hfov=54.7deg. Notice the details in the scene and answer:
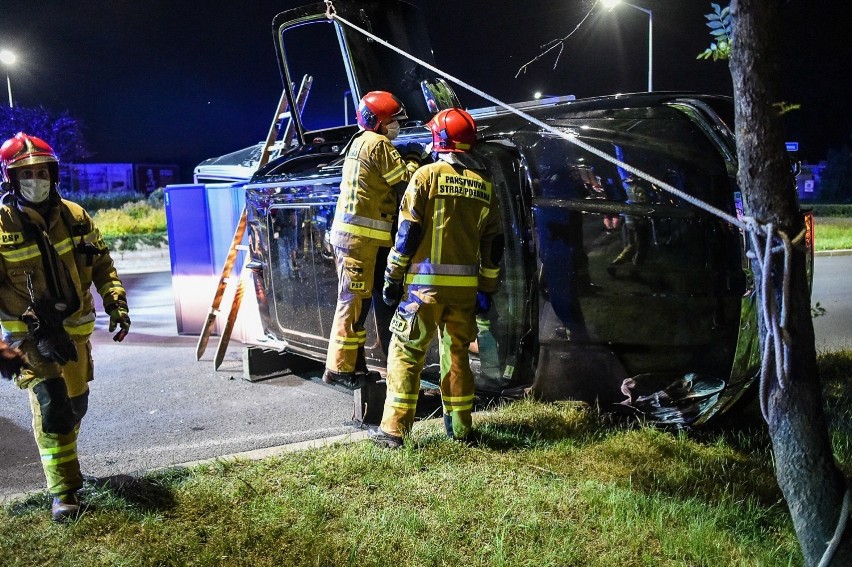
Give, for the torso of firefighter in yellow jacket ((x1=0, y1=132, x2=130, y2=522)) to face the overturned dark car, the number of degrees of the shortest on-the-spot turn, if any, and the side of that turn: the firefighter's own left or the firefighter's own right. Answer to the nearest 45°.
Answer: approximately 90° to the firefighter's own left

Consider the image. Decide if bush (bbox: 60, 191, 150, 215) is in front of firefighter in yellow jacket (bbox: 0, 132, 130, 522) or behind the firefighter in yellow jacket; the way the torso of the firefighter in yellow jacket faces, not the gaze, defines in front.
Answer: behind

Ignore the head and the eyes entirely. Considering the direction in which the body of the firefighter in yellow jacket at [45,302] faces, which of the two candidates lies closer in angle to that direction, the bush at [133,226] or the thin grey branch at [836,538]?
the thin grey branch

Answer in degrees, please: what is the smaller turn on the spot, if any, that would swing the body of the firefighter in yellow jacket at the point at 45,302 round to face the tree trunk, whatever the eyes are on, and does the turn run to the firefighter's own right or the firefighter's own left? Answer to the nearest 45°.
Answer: approximately 45° to the firefighter's own left

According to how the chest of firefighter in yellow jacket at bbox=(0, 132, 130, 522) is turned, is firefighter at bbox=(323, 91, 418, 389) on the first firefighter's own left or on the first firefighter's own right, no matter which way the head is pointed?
on the first firefighter's own left

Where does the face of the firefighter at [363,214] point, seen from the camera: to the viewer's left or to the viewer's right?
to the viewer's right

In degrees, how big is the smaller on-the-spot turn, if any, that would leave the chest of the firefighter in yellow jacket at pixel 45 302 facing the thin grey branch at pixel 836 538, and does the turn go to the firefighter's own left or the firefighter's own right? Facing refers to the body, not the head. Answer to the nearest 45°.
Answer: approximately 45° to the firefighter's own left

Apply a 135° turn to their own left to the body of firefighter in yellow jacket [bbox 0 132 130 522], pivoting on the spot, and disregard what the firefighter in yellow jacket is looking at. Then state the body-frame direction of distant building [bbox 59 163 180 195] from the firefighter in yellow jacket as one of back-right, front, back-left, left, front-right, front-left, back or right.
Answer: front-left

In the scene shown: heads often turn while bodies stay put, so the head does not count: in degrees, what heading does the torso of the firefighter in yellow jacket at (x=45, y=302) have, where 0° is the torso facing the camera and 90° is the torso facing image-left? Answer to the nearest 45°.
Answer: approximately 0°

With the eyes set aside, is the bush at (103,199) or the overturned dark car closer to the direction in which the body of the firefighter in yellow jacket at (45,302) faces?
the overturned dark car

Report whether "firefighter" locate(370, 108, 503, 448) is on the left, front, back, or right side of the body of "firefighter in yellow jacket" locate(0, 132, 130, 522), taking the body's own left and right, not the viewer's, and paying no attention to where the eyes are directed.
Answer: left

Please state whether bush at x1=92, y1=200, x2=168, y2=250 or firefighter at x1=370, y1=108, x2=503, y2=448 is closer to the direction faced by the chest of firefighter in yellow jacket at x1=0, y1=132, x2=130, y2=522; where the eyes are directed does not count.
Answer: the firefighter

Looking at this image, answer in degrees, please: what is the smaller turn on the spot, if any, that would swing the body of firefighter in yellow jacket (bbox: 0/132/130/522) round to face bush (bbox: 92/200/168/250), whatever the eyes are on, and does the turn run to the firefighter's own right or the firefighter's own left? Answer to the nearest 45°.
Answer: approximately 180°
